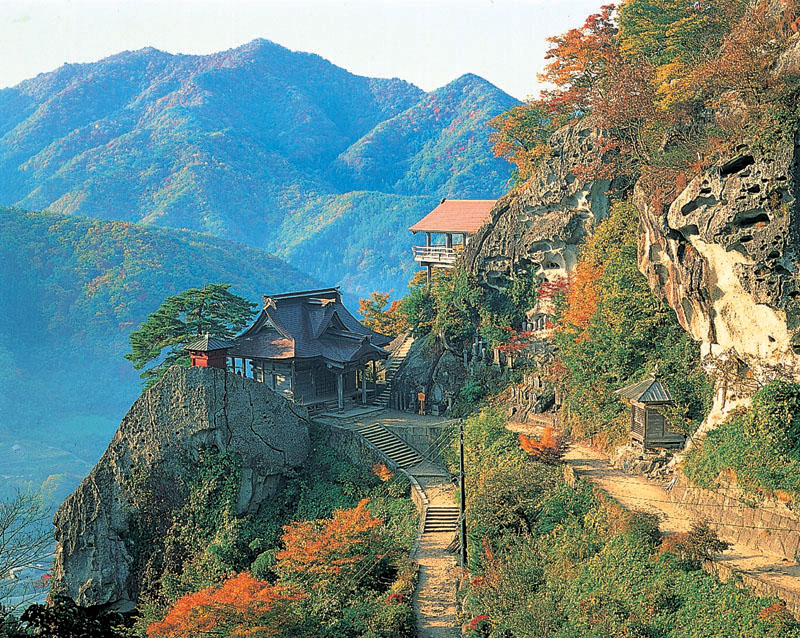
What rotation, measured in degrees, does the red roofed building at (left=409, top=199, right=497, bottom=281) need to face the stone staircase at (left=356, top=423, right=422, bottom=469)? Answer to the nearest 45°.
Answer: approximately 45° to its left

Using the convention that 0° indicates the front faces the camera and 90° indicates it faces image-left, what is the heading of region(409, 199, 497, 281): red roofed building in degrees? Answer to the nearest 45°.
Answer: approximately 45°

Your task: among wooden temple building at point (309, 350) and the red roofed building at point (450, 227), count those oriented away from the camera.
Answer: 0

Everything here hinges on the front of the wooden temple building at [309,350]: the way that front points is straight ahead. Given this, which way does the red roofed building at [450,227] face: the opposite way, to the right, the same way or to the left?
to the right

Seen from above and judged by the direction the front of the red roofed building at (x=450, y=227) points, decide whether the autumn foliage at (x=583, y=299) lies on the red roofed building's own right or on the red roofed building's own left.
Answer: on the red roofed building's own left

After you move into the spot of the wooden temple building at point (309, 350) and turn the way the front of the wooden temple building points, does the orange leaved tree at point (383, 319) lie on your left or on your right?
on your left

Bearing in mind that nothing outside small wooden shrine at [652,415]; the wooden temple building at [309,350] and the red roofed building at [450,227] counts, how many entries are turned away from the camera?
0

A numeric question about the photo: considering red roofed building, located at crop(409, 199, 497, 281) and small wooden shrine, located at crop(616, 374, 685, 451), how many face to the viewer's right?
0

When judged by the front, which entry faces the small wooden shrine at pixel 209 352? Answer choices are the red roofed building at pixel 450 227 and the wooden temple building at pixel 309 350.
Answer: the red roofed building

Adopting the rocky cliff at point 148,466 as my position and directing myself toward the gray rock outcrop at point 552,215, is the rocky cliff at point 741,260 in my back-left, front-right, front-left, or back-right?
front-right

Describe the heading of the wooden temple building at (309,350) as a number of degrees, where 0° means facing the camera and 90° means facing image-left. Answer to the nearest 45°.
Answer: approximately 315°

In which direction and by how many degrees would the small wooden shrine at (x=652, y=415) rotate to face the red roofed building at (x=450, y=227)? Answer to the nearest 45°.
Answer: approximately 90° to its right

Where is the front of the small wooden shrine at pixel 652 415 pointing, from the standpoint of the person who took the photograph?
facing the viewer and to the left of the viewer

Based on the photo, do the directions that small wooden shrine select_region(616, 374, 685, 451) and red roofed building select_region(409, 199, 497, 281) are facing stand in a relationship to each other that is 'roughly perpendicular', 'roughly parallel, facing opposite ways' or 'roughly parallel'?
roughly parallel
